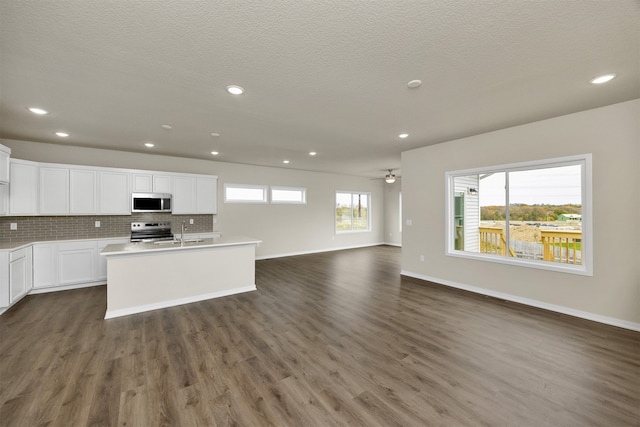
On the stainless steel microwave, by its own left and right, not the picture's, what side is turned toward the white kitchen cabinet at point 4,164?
right

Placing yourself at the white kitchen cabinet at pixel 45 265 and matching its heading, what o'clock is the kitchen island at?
The kitchen island is roughly at 11 o'clock from the white kitchen cabinet.

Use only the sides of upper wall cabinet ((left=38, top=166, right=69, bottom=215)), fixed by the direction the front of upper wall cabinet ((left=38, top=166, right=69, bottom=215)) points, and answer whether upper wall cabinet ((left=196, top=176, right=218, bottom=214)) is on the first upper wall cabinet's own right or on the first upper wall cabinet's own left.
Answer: on the first upper wall cabinet's own left

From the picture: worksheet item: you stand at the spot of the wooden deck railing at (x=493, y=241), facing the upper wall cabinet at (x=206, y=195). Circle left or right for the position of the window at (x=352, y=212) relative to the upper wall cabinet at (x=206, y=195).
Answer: right

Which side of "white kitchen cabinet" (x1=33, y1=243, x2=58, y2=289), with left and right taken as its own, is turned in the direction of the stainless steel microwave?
left

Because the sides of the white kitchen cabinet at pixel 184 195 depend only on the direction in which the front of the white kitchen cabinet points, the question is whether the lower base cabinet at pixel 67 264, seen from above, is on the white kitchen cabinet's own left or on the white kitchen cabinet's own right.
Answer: on the white kitchen cabinet's own right

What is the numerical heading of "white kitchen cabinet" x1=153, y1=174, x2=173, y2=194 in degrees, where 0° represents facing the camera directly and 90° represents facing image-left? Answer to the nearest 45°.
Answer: approximately 0°

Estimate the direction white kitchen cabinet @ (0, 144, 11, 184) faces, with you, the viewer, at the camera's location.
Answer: facing to the right of the viewer

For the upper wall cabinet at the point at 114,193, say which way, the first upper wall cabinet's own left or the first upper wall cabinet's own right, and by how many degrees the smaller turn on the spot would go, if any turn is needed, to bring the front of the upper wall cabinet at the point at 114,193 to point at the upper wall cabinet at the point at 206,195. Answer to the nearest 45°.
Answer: approximately 90° to the first upper wall cabinet's own left
